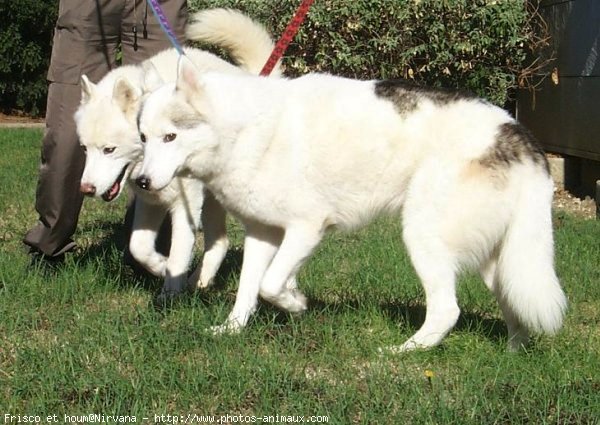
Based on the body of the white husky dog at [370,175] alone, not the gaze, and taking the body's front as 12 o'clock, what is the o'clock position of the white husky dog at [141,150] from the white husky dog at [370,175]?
the white husky dog at [141,150] is roughly at 1 o'clock from the white husky dog at [370,175].

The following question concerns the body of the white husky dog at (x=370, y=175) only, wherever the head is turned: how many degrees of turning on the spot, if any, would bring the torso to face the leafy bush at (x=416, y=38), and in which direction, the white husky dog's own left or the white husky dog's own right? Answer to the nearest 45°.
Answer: approximately 90° to the white husky dog's own right

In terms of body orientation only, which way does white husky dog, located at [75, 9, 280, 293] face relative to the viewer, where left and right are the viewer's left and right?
facing the viewer and to the left of the viewer

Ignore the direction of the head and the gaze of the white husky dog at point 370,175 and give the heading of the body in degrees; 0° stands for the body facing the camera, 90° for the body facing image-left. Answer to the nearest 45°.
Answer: approximately 90°

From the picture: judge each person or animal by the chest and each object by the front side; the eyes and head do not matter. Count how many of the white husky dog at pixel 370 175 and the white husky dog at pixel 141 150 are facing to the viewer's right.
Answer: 0

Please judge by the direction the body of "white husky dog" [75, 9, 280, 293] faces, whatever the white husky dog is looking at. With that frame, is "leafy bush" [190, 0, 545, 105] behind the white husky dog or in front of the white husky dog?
behind

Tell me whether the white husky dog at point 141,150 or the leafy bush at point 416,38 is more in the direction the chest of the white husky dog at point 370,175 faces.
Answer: the white husky dog

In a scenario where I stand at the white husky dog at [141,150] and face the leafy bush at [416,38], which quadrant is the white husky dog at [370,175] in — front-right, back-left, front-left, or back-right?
back-right
